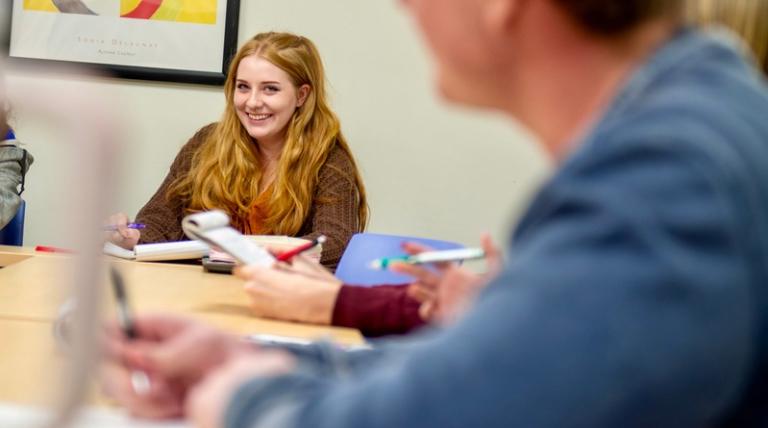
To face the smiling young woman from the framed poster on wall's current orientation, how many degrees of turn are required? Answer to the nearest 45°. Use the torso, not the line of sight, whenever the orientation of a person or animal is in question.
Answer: approximately 45° to its left

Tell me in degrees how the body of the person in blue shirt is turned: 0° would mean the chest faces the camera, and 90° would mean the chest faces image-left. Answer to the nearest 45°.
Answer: approximately 90°

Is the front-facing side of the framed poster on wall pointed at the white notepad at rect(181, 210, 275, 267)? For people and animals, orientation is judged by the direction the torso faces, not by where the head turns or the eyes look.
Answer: yes

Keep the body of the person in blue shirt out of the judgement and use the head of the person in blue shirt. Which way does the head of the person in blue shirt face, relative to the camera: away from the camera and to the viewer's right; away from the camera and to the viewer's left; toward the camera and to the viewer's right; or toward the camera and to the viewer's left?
away from the camera and to the viewer's left

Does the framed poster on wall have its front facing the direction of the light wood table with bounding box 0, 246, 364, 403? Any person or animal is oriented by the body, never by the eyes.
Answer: yes
